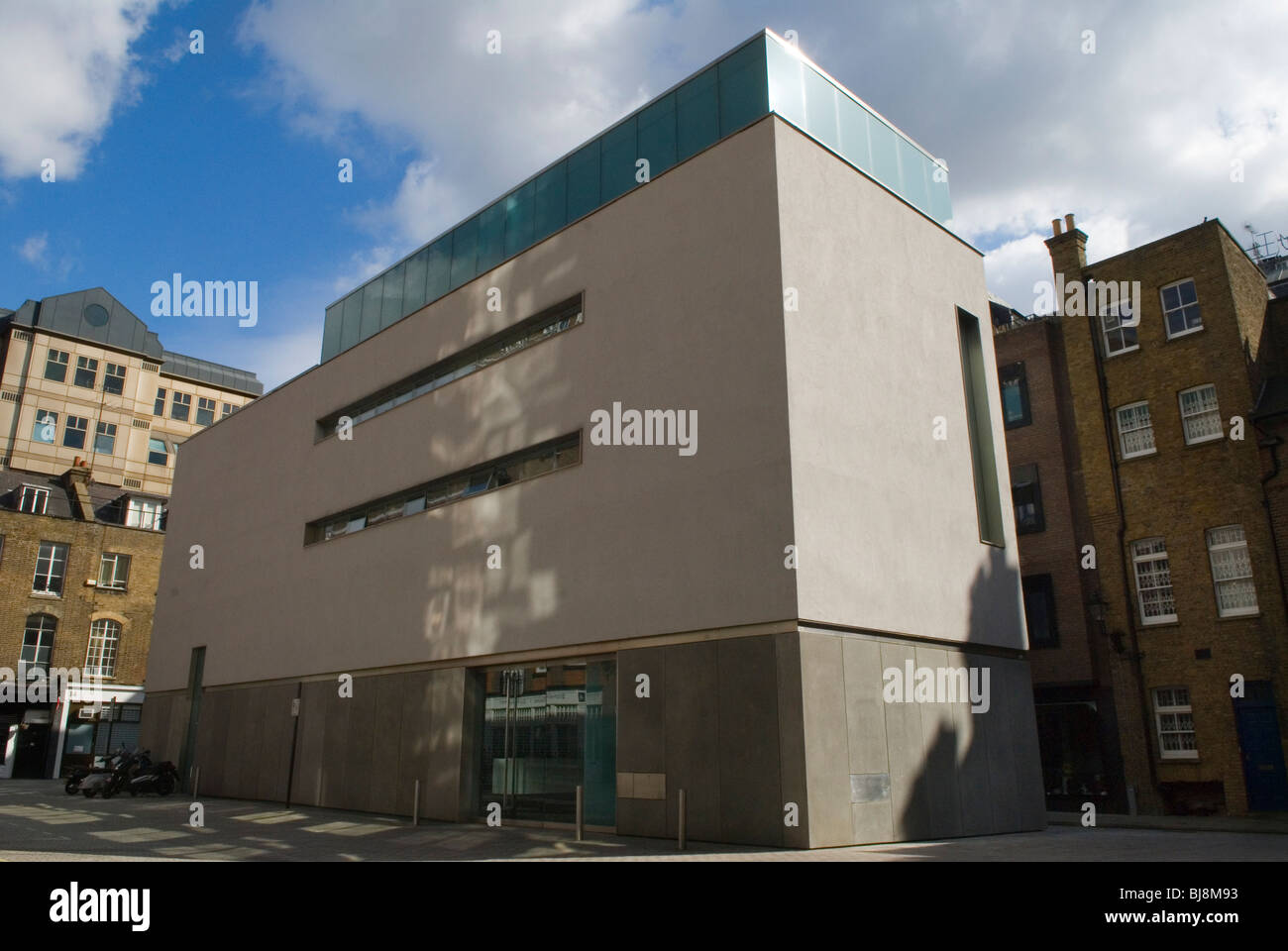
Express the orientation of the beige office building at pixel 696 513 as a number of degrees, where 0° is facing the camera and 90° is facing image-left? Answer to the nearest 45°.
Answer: approximately 45°

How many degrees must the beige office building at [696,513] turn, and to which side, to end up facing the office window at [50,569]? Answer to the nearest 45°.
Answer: approximately 90° to its right

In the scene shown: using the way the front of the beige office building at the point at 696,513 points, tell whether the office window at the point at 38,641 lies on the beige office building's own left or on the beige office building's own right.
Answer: on the beige office building's own right
